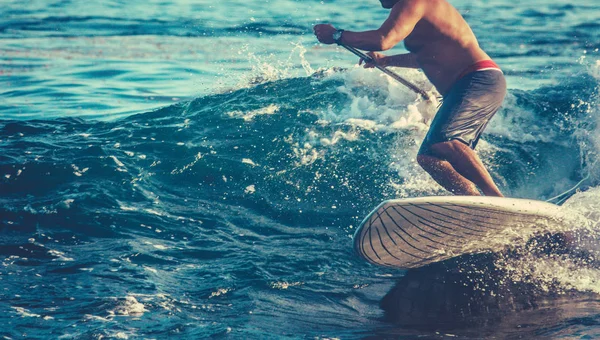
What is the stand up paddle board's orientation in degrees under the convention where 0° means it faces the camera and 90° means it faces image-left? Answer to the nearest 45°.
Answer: approximately 45°

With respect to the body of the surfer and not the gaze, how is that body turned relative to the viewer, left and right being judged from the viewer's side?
facing to the left of the viewer
